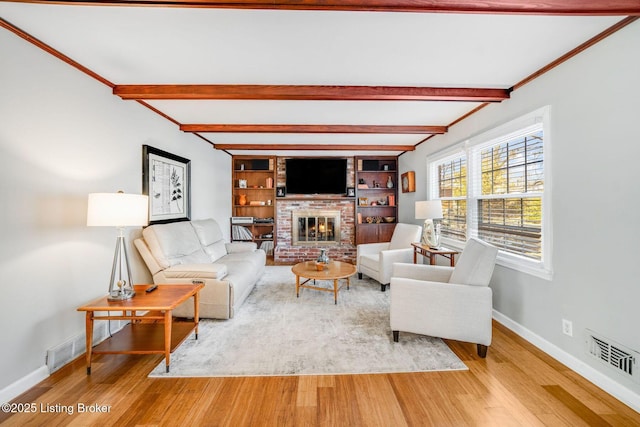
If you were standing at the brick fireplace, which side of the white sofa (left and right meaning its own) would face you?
left

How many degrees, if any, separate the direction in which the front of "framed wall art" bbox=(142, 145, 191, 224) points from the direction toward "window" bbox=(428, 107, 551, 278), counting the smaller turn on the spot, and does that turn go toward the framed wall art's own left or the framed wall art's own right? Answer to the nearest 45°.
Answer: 0° — it already faces it

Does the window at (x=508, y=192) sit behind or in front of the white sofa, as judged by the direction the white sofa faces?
in front

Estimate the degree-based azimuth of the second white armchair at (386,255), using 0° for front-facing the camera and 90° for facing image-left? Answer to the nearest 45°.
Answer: approximately 45°

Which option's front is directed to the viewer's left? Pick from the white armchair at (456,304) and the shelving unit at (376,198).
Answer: the white armchair

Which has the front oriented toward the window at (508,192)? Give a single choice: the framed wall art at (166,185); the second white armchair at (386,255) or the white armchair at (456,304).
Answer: the framed wall art

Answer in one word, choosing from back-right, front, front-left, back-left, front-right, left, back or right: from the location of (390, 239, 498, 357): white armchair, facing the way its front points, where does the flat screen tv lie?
front-right

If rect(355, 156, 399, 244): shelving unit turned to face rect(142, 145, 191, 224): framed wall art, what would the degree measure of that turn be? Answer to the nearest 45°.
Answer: approximately 45° to its right

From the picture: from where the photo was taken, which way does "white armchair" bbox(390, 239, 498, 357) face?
to the viewer's left

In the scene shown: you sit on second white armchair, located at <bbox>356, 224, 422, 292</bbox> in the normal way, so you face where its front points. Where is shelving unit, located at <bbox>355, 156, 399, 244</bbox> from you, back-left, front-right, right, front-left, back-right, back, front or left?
back-right

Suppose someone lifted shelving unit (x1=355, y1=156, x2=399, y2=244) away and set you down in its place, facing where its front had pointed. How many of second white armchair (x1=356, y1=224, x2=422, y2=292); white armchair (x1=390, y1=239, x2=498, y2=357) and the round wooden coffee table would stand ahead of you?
3

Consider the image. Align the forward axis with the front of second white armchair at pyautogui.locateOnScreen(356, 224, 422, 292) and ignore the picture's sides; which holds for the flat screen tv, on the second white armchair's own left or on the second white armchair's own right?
on the second white armchair's own right
